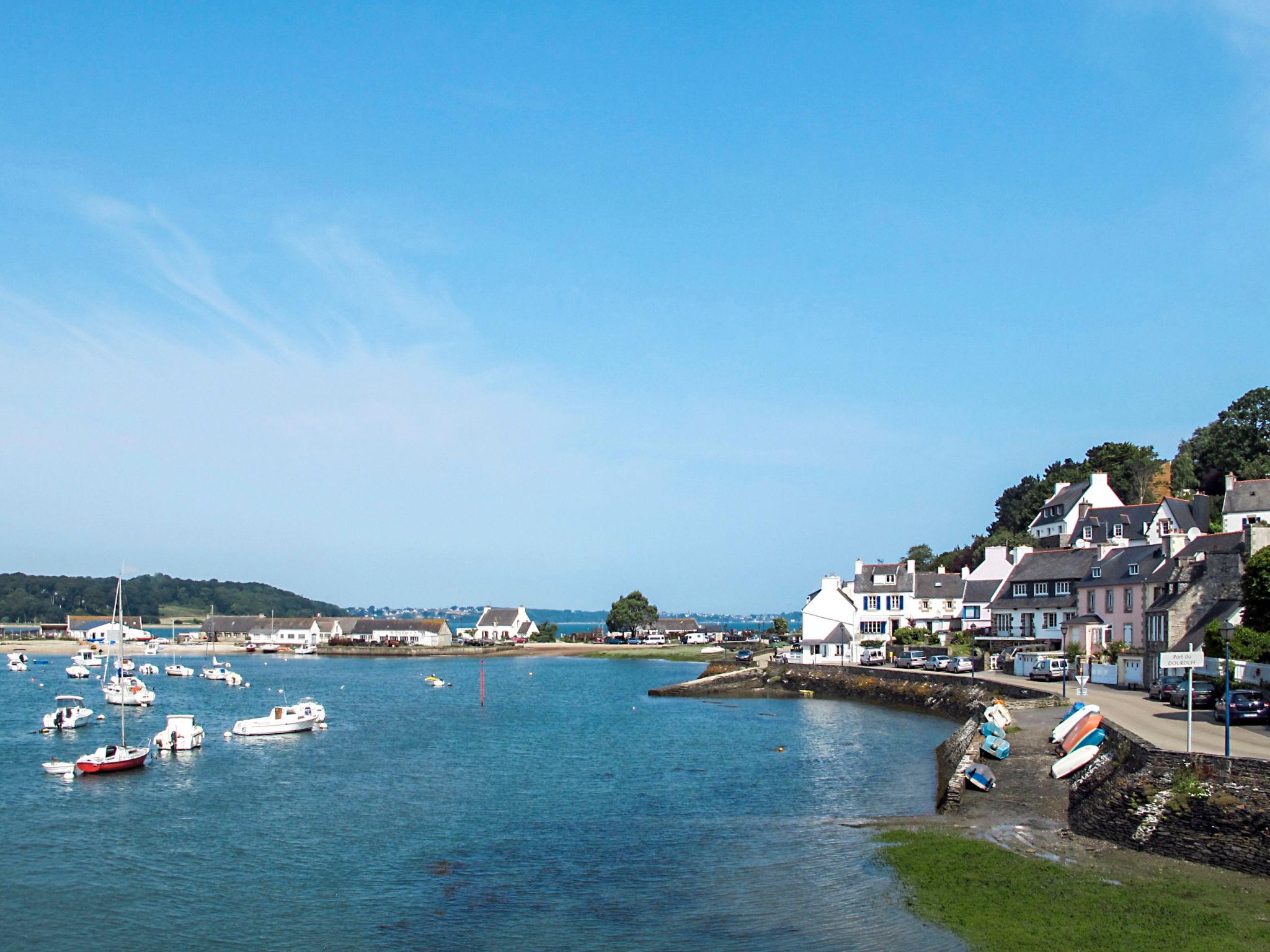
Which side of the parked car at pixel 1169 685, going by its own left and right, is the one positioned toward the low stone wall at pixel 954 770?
left

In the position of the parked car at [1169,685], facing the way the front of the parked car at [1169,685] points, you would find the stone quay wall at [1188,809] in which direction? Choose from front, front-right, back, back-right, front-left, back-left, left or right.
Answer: back-left

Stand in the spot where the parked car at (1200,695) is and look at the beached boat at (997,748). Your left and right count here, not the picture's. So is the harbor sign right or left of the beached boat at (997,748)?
left

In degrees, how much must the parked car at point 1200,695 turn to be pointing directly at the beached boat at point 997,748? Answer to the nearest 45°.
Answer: approximately 90° to its left

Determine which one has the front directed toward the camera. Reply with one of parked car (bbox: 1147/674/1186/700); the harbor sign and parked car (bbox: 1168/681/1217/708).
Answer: the harbor sign

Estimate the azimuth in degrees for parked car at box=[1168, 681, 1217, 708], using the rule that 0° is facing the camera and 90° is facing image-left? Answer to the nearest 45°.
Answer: approximately 135°

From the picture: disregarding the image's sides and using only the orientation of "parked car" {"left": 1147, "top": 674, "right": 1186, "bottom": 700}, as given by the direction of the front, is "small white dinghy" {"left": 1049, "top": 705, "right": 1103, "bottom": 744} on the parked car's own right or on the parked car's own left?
on the parked car's own left

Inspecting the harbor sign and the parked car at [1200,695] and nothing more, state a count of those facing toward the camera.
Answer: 1

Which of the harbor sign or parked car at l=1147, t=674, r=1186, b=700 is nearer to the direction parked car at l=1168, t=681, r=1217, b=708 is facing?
the parked car
